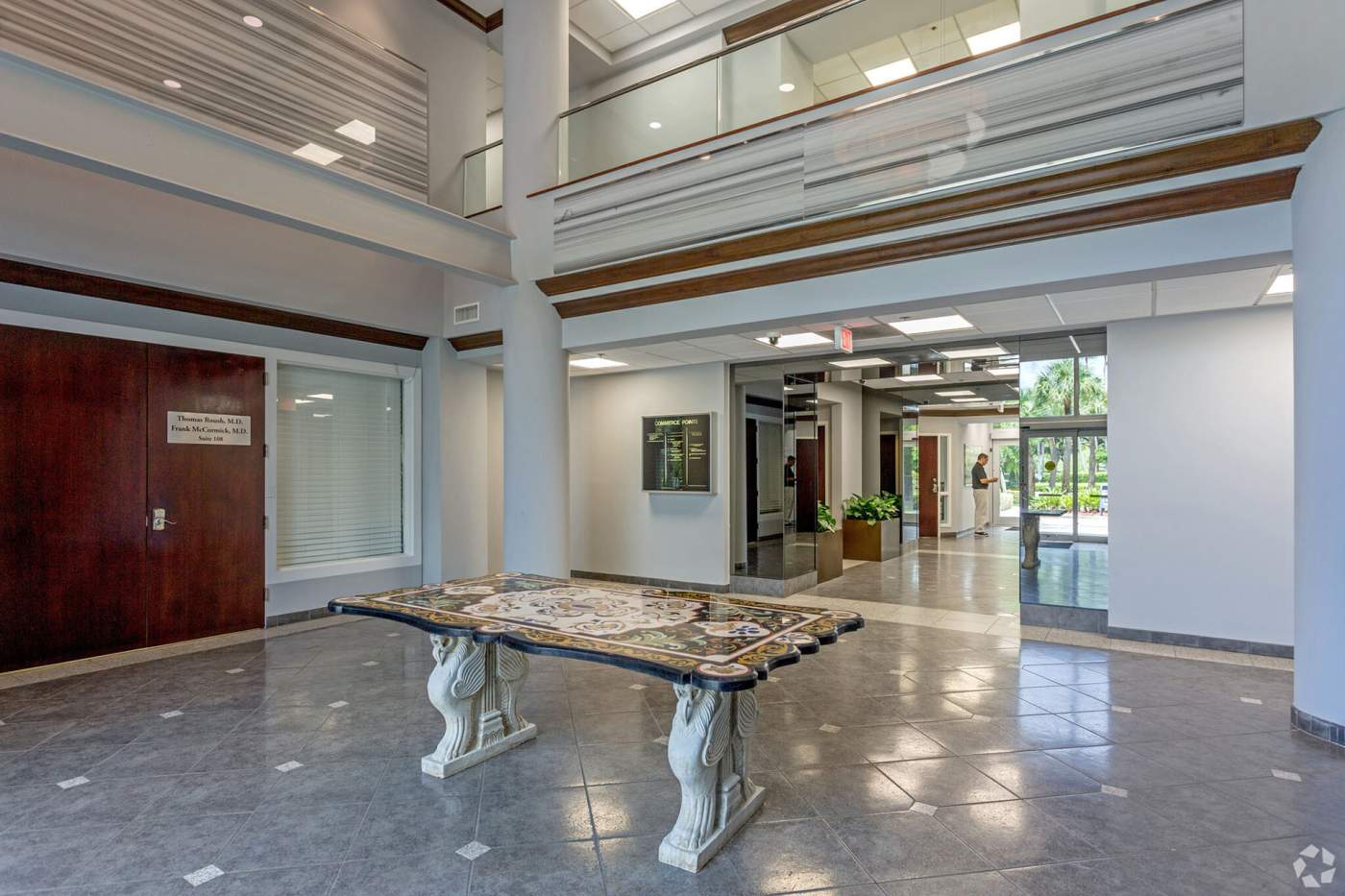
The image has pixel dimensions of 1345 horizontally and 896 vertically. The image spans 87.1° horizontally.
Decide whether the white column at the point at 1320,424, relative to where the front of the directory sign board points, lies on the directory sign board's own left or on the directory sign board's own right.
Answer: on the directory sign board's own left

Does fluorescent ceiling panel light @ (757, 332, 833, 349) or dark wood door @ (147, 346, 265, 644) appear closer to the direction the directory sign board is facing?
the dark wood door

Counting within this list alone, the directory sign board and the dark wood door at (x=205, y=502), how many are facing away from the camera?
0

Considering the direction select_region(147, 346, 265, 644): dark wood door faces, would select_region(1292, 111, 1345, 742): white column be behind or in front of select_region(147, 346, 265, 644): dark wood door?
in front

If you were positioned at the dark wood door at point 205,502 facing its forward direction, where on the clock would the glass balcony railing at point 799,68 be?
The glass balcony railing is roughly at 12 o'clock from the dark wood door.

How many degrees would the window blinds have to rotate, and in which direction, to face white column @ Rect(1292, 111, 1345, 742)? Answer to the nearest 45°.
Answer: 0° — it already faces it

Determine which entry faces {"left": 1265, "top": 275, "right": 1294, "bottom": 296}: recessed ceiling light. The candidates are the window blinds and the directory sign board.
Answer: the window blinds

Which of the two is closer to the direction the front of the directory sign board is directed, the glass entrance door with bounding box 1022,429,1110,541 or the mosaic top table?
the mosaic top table

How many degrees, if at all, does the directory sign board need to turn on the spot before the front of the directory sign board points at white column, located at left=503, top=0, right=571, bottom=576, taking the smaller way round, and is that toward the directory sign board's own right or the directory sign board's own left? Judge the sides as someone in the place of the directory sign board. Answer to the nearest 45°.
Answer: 0° — it already faces it

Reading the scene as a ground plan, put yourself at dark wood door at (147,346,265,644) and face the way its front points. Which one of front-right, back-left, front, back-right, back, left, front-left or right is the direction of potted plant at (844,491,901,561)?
front-left

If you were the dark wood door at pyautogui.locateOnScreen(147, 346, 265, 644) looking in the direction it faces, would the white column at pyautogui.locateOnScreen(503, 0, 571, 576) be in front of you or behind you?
in front

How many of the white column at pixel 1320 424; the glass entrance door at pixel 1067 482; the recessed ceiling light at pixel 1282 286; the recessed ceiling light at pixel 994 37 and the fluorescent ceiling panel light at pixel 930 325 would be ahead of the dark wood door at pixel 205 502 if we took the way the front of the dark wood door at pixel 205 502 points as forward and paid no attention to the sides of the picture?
5

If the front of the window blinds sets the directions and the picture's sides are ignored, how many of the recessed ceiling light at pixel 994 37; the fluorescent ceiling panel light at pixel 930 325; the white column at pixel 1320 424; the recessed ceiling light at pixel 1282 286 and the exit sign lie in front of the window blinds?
5

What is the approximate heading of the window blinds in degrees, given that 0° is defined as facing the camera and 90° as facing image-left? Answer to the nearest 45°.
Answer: approximately 315°

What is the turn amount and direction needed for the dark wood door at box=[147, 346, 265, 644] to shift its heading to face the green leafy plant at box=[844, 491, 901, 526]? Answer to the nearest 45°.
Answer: approximately 45° to its left
